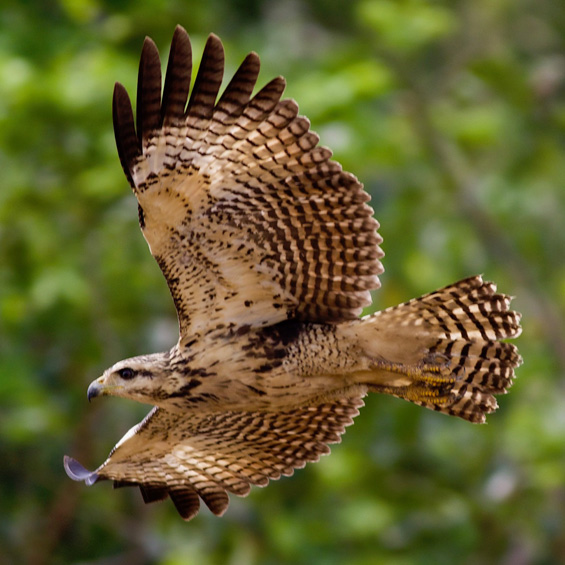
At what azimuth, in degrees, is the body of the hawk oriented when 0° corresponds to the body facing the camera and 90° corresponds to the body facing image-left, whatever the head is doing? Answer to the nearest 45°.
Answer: approximately 90°
